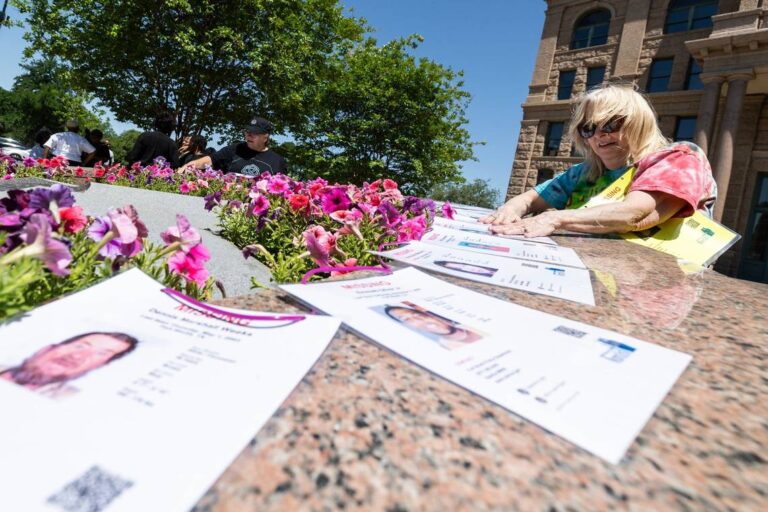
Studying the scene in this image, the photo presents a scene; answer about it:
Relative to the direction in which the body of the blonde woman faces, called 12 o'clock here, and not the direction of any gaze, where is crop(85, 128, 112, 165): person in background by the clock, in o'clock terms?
The person in background is roughly at 2 o'clock from the blonde woman.

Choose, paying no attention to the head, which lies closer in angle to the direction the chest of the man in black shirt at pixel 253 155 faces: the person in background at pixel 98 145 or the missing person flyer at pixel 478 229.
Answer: the missing person flyer

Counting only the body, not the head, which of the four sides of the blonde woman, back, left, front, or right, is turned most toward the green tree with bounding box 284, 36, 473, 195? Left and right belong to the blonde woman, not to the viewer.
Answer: right

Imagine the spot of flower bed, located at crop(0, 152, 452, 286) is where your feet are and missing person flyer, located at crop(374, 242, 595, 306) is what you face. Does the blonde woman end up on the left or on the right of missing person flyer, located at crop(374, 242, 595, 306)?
left

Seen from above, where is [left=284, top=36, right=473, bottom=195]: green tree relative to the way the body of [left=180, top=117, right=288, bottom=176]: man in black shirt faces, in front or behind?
behind

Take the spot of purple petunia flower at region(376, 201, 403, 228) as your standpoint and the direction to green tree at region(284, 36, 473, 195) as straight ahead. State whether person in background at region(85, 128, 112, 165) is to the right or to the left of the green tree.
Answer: left

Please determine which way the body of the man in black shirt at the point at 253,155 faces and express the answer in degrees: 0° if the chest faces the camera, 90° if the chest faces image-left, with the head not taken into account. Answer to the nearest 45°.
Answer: approximately 45°

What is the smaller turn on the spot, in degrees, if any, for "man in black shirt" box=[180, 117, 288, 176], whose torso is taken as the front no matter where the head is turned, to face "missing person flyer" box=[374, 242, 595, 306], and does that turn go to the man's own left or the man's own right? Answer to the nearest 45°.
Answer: approximately 45° to the man's own left

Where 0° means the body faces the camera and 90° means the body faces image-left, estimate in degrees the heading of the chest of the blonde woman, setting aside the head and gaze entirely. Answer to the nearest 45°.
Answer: approximately 45°
